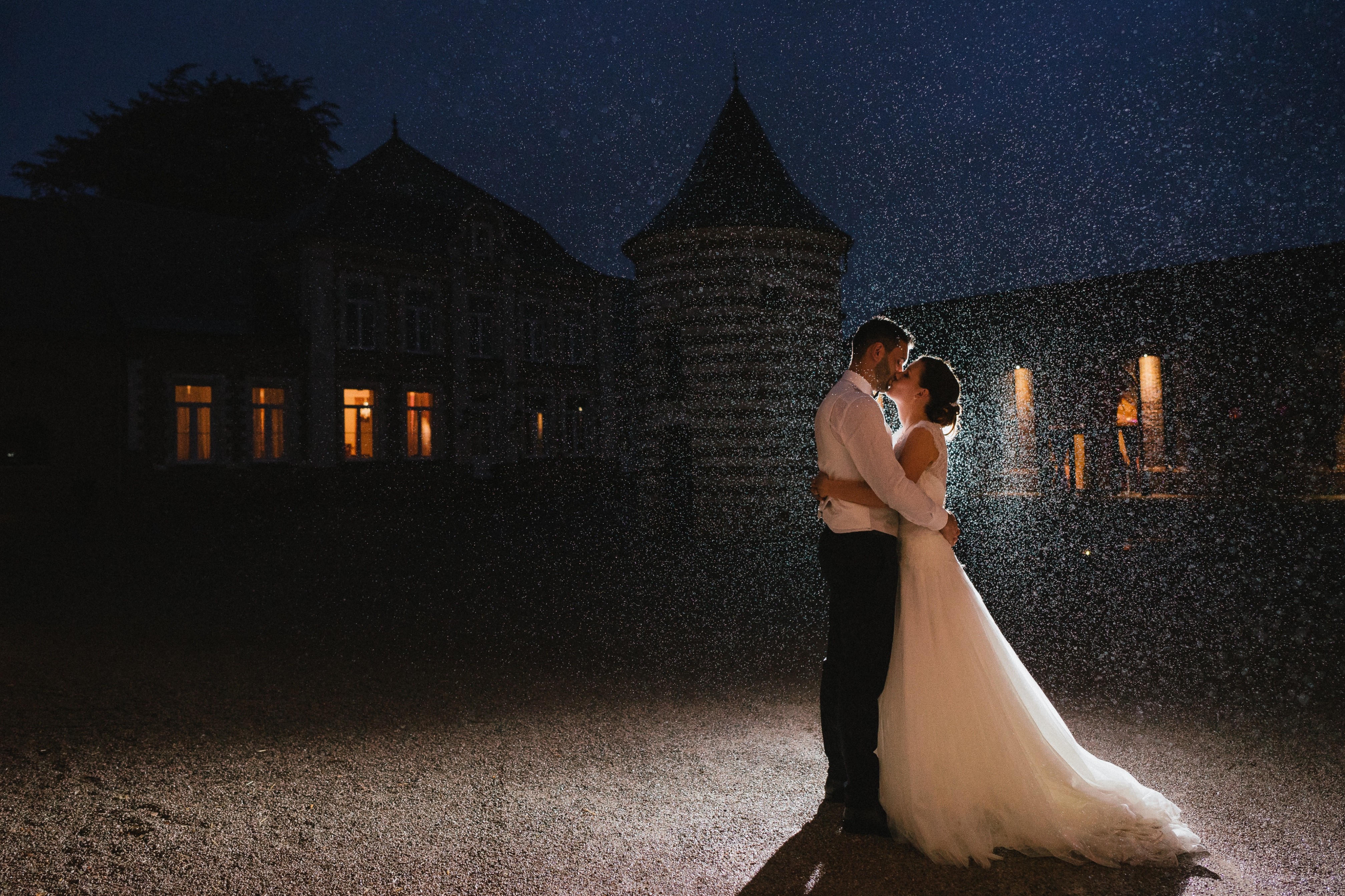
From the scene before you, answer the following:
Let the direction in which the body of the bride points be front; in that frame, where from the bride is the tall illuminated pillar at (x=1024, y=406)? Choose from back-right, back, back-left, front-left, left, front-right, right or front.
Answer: right

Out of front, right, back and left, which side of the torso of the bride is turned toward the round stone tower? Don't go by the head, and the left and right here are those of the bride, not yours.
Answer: right

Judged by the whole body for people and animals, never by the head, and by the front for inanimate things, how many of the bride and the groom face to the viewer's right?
1

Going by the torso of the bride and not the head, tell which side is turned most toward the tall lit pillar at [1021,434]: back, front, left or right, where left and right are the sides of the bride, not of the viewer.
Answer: right

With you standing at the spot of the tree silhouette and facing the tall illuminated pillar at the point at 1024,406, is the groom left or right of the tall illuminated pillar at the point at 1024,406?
right

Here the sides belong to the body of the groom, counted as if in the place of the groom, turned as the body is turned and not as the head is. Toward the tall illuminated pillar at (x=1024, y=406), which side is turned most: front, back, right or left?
left

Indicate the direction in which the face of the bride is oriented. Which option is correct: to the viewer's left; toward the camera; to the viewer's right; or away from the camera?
to the viewer's left

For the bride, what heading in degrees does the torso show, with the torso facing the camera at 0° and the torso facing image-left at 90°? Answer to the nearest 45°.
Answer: approximately 90°

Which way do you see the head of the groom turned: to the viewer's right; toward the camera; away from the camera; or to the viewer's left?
to the viewer's right

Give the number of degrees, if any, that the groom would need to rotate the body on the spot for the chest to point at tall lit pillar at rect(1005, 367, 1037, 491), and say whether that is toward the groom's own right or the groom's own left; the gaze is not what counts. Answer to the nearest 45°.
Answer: approximately 90° to the groom's own left

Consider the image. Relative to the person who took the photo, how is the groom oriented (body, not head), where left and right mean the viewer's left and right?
facing to the right of the viewer

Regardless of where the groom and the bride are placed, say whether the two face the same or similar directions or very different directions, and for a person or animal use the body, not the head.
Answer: very different directions
